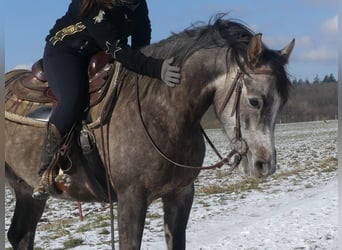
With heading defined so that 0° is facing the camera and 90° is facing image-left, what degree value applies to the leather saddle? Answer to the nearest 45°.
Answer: approximately 270°

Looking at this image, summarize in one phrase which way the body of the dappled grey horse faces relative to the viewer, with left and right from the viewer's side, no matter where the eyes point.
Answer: facing the viewer and to the right of the viewer

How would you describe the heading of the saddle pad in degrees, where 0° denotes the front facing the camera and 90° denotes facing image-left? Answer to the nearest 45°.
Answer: approximately 270°
